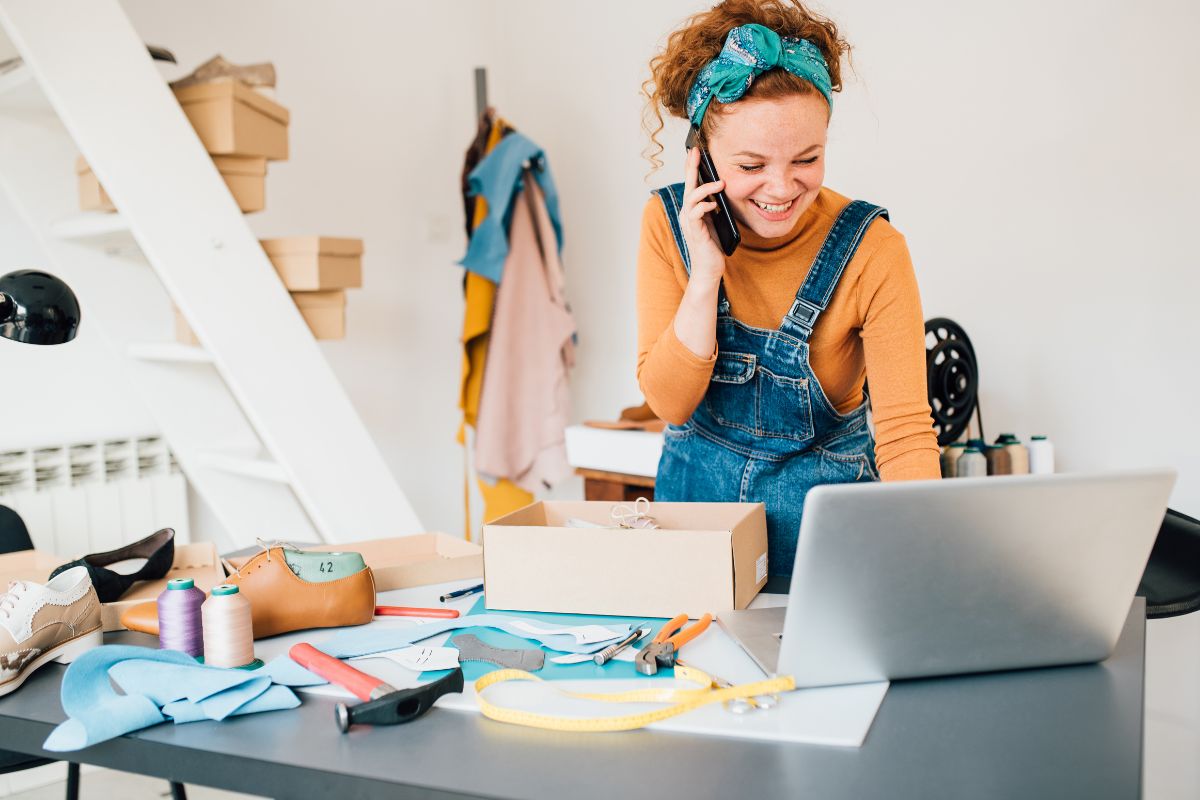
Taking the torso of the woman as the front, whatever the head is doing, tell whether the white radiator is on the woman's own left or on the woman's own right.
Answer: on the woman's own right

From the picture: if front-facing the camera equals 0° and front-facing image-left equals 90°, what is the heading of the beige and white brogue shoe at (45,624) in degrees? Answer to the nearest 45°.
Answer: approximately 45°

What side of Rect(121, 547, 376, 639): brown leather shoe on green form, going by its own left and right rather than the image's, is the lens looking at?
left

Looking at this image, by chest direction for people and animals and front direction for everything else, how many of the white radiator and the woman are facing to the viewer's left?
0

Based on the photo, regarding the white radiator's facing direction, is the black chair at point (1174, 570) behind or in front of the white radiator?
in front

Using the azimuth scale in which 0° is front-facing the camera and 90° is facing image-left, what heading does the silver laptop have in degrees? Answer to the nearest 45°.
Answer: approximately 135°

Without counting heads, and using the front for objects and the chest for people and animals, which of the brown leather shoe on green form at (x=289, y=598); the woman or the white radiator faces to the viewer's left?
the brown leather shoe on green form

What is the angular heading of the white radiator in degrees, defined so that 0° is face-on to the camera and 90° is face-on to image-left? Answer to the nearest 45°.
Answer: approximately 0°

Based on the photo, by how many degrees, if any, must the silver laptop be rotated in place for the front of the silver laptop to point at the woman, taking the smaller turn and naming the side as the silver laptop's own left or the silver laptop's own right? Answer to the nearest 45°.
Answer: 0° — it already faces them

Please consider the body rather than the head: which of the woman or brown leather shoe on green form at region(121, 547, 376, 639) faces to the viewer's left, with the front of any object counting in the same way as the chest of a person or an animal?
the brown leather shoe on green form

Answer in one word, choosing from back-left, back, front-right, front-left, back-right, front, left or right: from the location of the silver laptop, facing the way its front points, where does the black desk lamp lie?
front-left

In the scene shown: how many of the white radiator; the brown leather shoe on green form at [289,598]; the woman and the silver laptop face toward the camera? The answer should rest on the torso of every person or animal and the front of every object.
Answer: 2

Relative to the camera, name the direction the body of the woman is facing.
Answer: toward the camera
